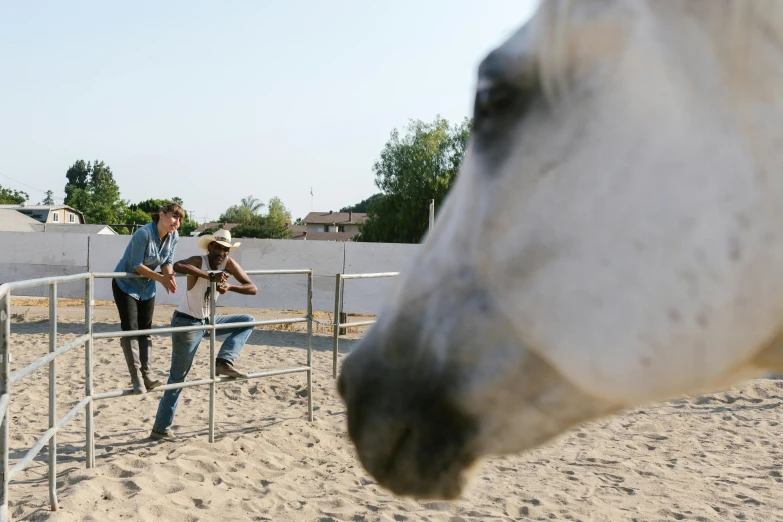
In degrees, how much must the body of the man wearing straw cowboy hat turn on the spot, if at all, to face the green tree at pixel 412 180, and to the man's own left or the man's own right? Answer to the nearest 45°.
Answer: approximately 135° to the man's own left

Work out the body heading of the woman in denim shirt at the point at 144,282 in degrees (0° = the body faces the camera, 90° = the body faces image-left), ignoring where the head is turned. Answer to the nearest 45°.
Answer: approximately 315°

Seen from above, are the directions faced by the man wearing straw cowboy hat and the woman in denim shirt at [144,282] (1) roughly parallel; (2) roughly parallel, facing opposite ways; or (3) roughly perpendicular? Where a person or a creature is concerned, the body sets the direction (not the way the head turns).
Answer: roughly parallel

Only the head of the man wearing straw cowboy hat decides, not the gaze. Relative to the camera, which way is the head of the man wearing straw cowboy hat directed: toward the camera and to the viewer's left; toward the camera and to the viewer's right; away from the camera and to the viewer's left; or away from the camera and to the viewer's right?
toward the camera and to the viewer's right

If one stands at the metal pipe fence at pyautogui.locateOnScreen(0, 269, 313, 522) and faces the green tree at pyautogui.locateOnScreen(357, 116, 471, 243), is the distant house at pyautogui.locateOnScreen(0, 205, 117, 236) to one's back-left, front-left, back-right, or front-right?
front-left

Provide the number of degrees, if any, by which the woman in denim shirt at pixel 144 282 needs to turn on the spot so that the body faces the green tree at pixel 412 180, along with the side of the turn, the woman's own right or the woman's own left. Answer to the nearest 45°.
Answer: approximately 90° to the woman's own left

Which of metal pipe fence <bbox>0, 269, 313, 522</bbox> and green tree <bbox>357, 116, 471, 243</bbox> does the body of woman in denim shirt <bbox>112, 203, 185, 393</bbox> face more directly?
the metal pipe fence

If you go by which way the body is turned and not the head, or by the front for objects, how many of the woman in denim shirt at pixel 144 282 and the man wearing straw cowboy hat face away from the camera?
0

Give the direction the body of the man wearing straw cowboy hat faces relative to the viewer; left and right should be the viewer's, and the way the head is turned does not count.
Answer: facing the viewer and to the right of the viewer

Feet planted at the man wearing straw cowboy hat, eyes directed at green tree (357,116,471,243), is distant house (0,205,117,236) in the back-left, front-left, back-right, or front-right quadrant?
front-left
